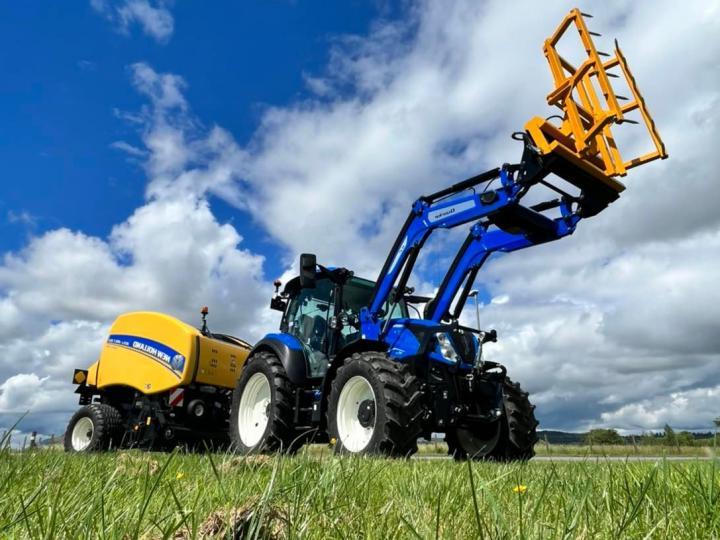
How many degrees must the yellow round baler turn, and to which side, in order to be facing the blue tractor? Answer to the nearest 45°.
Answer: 0° — it already faces it

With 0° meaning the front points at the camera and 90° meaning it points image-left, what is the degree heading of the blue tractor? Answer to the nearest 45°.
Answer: approximately 315°

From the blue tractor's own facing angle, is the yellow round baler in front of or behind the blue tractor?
behind

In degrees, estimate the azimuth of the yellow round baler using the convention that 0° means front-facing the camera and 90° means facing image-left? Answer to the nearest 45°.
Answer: approximately 315°
